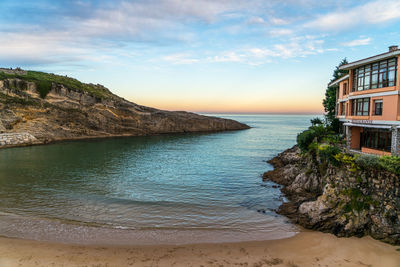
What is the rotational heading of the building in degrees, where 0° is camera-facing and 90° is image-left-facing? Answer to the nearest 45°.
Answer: approximately 45°
